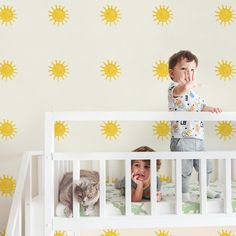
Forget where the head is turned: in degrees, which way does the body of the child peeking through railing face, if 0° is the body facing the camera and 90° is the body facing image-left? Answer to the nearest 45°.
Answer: approximately 0°
